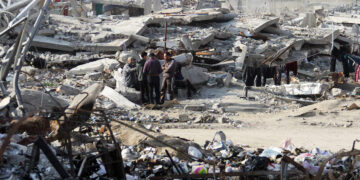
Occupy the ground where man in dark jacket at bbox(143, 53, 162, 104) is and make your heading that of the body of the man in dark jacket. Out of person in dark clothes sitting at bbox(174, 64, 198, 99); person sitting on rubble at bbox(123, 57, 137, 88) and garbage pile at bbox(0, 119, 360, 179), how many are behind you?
1
